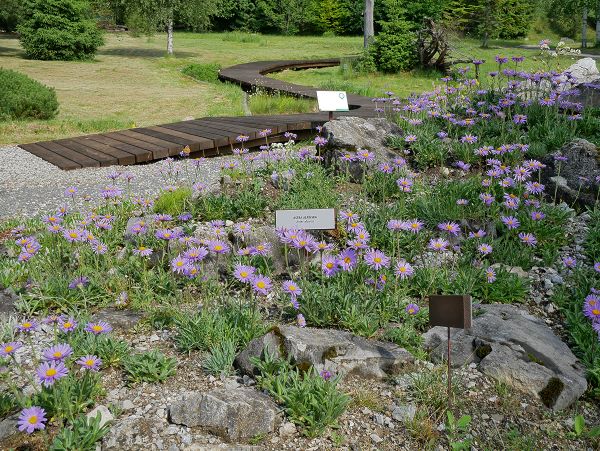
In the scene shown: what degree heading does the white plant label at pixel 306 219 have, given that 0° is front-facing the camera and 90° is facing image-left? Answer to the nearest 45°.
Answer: approximately 0°

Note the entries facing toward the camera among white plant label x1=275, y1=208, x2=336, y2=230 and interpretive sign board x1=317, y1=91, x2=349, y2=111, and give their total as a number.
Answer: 2

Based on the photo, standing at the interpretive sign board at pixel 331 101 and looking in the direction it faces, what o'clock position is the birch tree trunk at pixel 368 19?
The birch tree trunk is roughly at 6 o'clock from the interpretive sign board.

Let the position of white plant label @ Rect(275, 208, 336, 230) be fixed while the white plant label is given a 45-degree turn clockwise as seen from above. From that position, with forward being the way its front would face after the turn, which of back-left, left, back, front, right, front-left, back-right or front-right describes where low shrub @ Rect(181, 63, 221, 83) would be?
back-right

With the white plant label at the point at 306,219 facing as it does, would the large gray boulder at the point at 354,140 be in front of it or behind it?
behind

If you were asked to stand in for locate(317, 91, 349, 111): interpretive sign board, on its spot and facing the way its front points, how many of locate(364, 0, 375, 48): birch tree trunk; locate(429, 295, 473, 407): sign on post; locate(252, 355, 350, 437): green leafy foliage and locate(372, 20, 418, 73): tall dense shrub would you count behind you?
2
